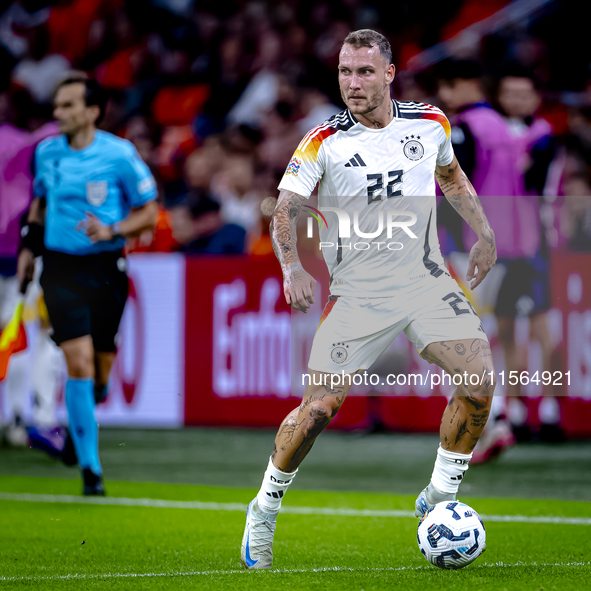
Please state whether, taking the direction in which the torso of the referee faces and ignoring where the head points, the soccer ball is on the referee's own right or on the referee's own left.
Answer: on the referee's own left

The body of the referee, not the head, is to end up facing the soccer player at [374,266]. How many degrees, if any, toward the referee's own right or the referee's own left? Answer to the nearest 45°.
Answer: approximately 45° to the referee's own left

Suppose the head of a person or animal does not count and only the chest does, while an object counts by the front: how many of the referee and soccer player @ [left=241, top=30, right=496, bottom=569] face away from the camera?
0
